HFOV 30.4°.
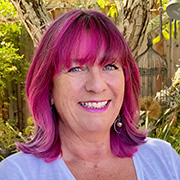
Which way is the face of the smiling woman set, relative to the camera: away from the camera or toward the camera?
toward the camera

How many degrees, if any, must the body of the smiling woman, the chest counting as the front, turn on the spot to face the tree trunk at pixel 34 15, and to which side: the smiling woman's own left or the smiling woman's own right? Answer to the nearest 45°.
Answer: approximately 180°

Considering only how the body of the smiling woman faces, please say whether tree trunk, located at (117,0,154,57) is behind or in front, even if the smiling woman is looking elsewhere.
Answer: behind

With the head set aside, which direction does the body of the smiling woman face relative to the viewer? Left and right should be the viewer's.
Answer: facing the viewer
